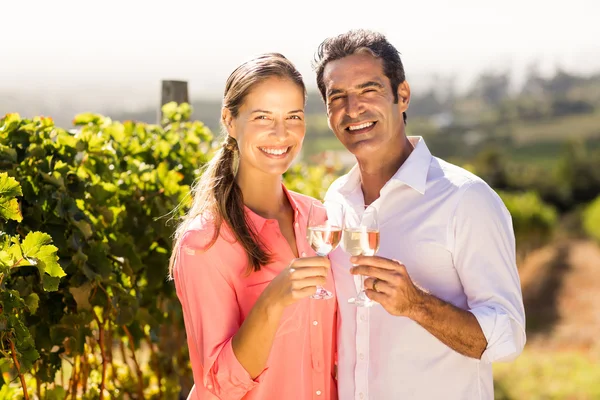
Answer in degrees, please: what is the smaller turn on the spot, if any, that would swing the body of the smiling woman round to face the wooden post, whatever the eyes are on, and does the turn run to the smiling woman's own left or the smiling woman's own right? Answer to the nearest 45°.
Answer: approximately 135° to the smiling woman's own left

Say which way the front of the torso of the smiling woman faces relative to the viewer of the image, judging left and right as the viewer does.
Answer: facing the viewer and to the right of the viewer

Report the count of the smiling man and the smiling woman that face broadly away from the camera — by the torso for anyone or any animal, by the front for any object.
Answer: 0

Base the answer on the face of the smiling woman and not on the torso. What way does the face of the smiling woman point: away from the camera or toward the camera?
toward the camera

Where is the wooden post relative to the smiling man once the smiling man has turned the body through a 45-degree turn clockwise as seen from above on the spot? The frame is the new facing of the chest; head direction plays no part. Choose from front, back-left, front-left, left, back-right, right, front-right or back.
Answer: front-right
